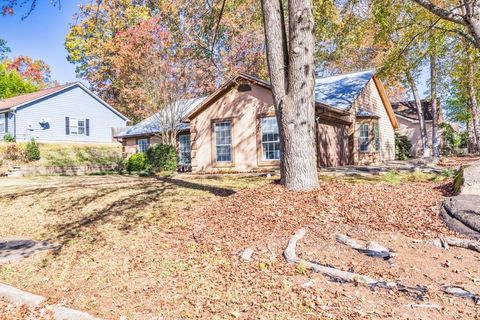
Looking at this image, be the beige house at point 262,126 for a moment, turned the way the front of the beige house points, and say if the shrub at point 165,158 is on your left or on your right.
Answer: on your right

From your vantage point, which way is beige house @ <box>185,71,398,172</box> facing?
toward the camera

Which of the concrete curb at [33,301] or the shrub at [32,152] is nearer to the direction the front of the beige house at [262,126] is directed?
the concrete curb

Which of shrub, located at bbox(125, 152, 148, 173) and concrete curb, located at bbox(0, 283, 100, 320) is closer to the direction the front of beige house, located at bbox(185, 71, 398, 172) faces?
the concrete curb

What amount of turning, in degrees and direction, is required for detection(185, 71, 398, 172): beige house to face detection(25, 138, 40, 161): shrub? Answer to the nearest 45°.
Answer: approximately 90° to its right

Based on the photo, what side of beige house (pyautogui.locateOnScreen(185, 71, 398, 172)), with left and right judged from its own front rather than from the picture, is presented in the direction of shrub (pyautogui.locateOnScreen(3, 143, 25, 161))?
right

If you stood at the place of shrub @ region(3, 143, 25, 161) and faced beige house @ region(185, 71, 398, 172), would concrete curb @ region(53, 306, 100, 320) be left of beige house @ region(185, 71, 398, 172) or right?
right

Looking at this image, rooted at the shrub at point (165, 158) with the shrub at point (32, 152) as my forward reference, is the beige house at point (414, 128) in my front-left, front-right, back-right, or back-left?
back-right

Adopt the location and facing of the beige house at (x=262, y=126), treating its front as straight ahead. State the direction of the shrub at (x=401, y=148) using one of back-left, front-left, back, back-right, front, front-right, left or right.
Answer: back-left

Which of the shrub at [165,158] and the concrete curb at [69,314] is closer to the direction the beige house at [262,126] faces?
the concrete curb

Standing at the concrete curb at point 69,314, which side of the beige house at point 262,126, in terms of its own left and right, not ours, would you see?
front

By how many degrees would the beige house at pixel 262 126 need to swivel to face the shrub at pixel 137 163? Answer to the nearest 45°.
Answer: approximately 90° to its right

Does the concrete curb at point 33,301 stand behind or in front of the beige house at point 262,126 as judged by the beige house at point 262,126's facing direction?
in front
